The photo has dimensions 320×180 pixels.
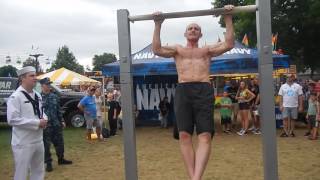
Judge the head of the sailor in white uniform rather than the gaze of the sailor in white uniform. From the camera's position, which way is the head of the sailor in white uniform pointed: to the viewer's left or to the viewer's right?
to the viewer's right

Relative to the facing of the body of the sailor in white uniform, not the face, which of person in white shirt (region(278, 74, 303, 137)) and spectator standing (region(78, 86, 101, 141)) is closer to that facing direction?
the person in white shirt

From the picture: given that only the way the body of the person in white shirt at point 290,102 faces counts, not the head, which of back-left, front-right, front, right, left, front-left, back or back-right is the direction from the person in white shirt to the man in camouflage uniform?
front-right

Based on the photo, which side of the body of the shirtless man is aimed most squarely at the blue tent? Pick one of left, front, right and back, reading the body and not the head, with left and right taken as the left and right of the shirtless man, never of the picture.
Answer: back

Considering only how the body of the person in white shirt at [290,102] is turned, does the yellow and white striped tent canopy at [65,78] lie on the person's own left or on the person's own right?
on the person's own right

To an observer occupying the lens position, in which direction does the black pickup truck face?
facing to the right of the viewer

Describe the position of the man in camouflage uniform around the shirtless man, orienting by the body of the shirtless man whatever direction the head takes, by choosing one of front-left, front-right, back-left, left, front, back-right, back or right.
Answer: back-right
